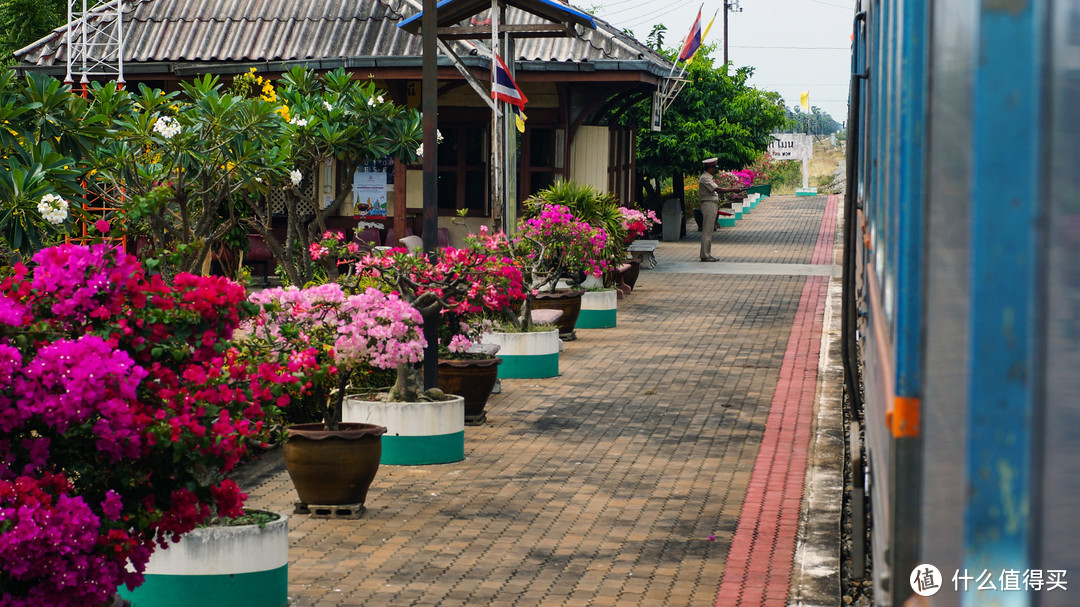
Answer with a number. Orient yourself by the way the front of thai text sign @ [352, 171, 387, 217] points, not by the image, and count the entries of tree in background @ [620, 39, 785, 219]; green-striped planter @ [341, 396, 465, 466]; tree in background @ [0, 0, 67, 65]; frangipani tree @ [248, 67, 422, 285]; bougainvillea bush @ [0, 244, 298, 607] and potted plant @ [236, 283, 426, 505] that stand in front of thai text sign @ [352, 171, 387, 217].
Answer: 4

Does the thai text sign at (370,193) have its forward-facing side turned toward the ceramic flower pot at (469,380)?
yes

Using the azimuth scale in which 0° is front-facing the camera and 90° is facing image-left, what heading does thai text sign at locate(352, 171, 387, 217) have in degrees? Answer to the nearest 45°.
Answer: approximately 0°

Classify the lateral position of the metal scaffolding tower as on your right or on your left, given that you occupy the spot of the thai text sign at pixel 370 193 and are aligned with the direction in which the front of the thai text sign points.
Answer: on your right

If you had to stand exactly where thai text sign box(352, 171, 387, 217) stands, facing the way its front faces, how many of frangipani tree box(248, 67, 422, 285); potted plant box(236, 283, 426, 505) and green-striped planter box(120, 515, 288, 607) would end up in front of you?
3

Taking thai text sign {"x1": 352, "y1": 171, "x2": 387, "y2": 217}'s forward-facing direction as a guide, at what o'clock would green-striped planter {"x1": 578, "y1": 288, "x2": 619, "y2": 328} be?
The green-striped planter is roughly at 11 o'clock from the thai text sign.

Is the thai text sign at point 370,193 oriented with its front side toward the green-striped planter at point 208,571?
yes

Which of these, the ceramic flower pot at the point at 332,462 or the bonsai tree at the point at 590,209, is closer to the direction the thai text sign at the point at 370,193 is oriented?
the ceramic flower pot

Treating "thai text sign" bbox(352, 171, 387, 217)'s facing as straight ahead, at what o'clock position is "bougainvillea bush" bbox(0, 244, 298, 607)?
The bougainvillea bush is roughly at 12 o'clock from the thai text sign.

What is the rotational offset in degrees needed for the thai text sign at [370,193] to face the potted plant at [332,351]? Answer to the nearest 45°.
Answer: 0° — it already faces it
